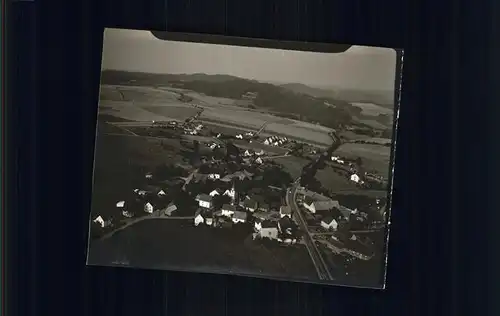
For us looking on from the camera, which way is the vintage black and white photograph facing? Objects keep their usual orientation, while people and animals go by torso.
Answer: facing the viewer
